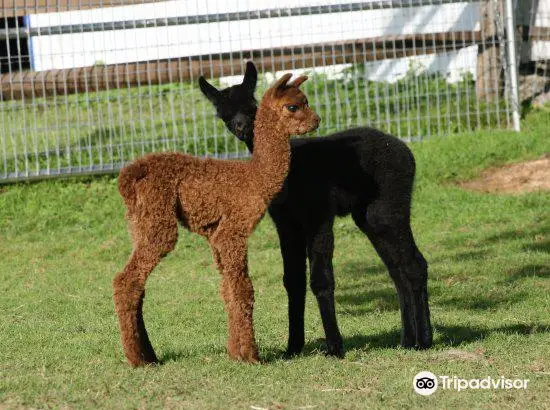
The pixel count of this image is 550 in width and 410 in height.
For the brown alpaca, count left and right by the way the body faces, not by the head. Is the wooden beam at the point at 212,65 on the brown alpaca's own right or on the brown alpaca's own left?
on the brown alpaca's own left

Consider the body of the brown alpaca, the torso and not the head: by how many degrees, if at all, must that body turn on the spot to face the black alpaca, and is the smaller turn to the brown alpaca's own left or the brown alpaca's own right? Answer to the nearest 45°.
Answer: approximately 45° to the brown alpaca's own left

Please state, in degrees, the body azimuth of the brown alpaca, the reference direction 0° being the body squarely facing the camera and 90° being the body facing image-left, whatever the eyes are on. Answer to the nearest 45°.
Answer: approximately 270°

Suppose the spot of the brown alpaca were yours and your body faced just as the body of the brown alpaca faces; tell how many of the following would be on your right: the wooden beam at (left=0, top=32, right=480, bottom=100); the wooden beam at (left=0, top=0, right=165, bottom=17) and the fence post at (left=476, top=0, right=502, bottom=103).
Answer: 0

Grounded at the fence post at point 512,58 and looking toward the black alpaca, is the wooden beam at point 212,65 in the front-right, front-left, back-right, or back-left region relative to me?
front-right

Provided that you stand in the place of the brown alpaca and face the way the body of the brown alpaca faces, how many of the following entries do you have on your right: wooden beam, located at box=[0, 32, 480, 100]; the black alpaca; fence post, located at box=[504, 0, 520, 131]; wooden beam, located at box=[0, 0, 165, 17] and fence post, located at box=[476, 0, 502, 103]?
0

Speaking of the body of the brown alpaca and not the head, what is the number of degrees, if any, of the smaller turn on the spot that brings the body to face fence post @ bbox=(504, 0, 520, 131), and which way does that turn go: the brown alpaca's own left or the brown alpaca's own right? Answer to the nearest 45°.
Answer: approximately 45° to the brown alpaca's own left

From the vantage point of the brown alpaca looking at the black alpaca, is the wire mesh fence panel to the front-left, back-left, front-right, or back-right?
front-left

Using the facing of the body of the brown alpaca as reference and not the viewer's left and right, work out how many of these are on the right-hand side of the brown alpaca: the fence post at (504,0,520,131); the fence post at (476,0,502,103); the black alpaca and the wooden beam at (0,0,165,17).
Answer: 0

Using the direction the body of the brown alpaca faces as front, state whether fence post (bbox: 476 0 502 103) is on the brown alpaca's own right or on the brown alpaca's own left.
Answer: on the brown alpaca's own left

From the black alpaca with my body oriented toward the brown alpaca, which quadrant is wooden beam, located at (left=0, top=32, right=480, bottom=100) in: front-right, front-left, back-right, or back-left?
back-right

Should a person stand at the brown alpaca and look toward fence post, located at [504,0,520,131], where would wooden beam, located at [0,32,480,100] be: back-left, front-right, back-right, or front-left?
front-left

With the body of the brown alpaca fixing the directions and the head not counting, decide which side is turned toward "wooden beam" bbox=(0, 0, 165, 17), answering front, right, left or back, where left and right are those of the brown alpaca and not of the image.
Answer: left

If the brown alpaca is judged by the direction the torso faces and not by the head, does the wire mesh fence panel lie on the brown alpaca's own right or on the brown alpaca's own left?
on the brown alpaca's own left
